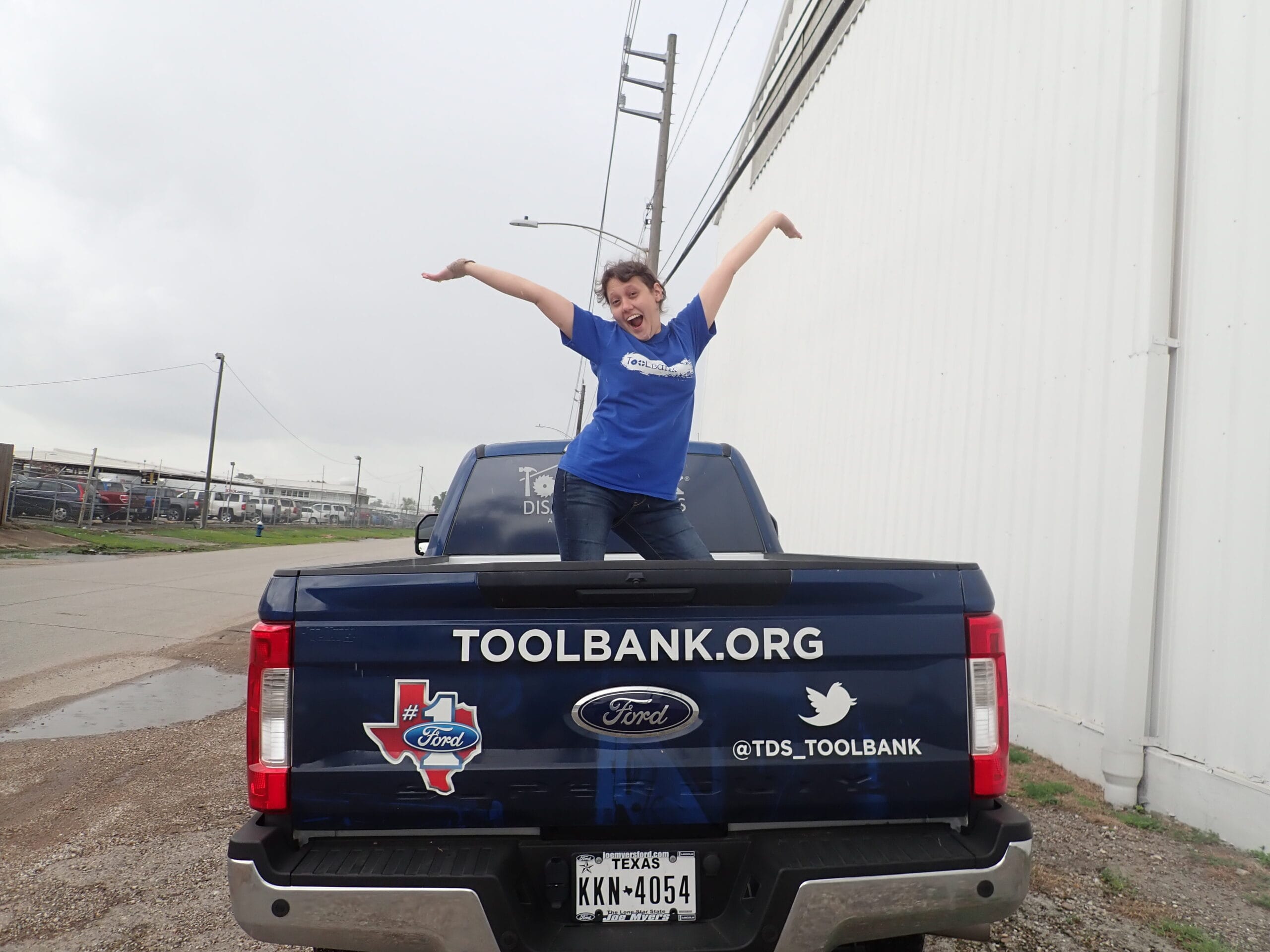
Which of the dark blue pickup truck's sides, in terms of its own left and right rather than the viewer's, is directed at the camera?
back

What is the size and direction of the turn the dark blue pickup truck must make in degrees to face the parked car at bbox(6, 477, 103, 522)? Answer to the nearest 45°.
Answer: approximately 45° to its left

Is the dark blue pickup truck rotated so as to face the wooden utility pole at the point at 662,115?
yes
